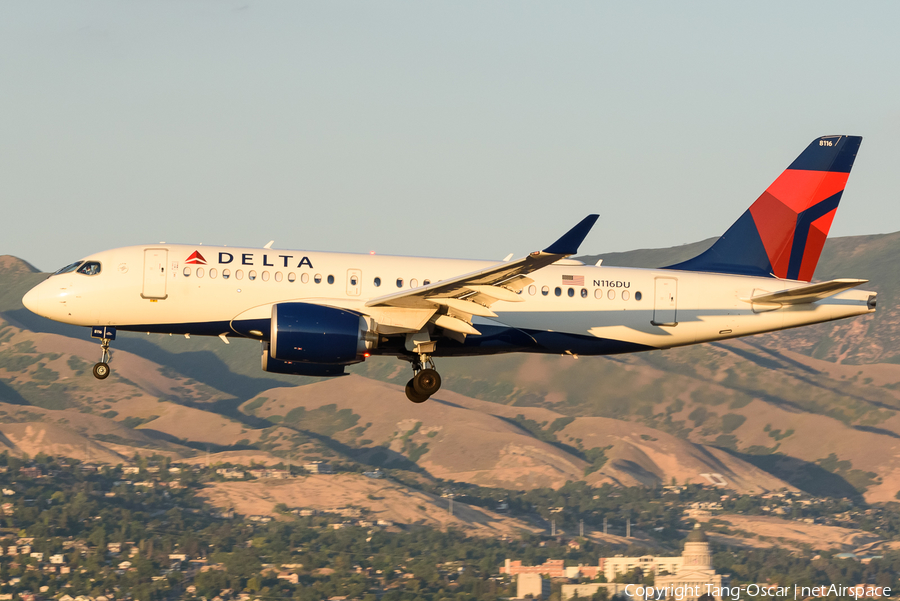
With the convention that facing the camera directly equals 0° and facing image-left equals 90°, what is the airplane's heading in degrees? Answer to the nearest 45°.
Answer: approximately 90°
